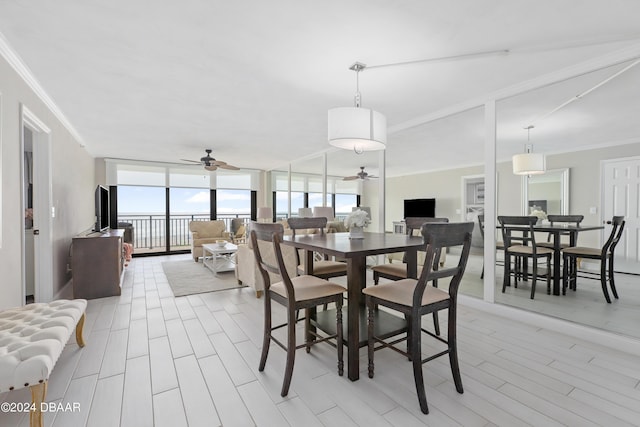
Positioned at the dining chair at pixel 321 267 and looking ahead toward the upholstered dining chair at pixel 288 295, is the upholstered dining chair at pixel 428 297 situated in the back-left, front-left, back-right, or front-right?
front-left

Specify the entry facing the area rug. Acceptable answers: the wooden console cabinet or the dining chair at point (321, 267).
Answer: the wooden console cabinet

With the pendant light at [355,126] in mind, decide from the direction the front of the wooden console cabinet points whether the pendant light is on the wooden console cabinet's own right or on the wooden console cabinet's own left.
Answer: on the wooden console cabinet's own right

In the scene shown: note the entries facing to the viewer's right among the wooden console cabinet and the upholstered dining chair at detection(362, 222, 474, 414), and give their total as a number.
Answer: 1

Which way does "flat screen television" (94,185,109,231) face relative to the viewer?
to the viewer's right

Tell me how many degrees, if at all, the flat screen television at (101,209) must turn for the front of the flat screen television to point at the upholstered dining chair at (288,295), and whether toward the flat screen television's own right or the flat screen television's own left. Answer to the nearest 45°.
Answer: approximately 90° to the flat screen television's own right

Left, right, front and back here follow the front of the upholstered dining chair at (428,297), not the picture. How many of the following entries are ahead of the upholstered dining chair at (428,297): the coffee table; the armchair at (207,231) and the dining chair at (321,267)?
3

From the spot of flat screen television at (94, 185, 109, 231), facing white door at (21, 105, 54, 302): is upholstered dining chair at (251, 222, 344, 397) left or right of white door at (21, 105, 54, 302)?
left

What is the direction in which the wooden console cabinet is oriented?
to the viewer's right

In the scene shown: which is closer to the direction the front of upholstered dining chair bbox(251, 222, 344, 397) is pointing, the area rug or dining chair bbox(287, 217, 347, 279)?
the dining chair

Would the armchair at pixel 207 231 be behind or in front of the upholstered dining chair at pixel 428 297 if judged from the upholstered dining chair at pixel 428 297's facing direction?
in front

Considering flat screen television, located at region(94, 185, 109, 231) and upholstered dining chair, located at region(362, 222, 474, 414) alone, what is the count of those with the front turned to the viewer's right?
1

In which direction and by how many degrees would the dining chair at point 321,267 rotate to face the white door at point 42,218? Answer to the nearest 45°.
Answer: approximately 135° to its right

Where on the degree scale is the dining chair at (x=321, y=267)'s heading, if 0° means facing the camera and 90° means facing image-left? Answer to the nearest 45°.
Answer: approximately 315°
